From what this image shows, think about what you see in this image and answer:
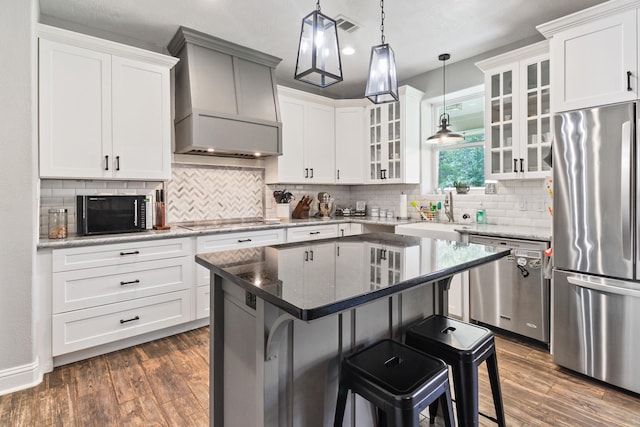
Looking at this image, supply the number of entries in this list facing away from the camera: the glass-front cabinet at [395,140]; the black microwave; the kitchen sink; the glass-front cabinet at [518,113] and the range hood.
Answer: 0

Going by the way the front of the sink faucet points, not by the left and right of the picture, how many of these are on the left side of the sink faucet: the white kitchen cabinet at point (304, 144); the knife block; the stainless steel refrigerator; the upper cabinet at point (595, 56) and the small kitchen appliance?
2

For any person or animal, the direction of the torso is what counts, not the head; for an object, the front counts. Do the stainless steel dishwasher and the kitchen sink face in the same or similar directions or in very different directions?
same or similar directions

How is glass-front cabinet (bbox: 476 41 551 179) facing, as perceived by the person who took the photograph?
facing the viewer and to the left of the viewer

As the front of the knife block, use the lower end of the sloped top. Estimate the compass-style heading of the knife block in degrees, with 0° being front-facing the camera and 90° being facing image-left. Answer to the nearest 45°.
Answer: approximately 315°

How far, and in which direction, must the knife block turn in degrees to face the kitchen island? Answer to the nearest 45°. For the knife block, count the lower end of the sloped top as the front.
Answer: approximately 45° to its right

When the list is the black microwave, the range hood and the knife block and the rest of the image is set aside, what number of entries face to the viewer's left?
0

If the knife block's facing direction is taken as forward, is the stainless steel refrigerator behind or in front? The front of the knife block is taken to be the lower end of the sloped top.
in front

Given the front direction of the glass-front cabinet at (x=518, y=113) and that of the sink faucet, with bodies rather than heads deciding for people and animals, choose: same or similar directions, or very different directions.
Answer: same or similar directions

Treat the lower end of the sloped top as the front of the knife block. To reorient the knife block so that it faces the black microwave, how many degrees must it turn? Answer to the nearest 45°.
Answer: approximately 90° to its right

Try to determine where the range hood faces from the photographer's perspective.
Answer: facing the viewer and to the right of the viewer
